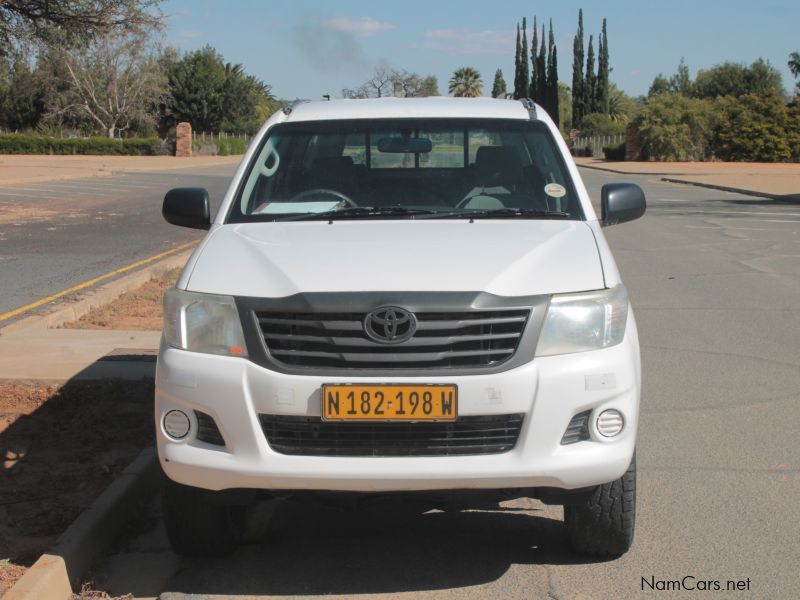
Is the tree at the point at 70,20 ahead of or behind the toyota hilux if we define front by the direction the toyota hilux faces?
behind

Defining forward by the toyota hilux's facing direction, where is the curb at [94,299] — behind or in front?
behind

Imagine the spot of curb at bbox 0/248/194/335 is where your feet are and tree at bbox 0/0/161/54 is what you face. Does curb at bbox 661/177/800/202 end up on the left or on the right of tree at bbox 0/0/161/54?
right

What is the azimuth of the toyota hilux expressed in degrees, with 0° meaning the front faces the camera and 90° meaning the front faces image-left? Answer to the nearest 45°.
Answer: approximately 0°

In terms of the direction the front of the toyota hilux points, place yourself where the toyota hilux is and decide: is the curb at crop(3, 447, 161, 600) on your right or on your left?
on your right

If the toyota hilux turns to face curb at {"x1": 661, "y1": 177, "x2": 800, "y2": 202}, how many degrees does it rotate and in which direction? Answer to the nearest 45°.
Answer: approximately 180°

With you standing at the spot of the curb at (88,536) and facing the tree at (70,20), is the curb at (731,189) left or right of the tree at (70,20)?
right
